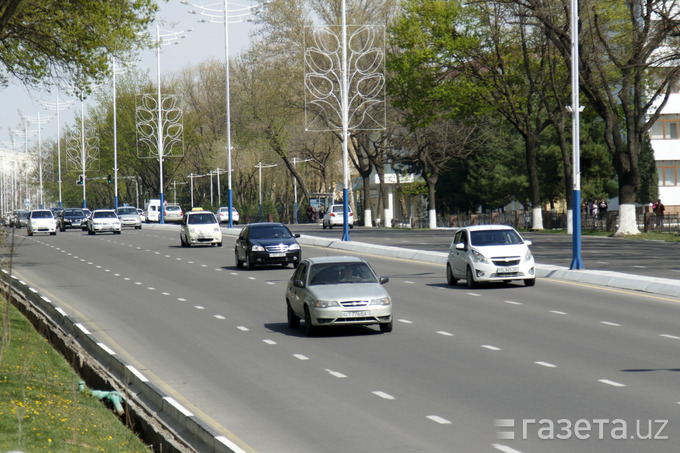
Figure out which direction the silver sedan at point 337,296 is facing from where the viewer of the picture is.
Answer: facing the viewer

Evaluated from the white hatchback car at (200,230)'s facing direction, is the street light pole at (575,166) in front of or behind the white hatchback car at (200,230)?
in front

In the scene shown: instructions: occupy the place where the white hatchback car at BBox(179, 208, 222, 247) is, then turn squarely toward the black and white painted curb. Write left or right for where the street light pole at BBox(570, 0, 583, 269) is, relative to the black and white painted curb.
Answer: left

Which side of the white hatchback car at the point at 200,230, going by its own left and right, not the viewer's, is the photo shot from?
front

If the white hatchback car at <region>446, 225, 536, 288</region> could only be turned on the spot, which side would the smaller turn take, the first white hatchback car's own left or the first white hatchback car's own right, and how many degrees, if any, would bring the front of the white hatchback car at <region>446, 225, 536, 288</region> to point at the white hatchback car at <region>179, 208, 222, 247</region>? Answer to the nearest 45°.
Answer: approximately 135° to the first white hatchback car's own right

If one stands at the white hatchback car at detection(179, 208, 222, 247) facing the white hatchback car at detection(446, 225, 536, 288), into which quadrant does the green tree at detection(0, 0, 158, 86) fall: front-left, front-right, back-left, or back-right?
front-right

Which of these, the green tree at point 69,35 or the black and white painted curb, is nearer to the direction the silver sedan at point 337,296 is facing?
the black and white painted curb

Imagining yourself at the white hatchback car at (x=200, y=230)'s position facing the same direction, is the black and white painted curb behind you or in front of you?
in front

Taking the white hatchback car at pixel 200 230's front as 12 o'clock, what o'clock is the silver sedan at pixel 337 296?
The silver sedan is roughly at 12 o'clock from the white hatchback car.
